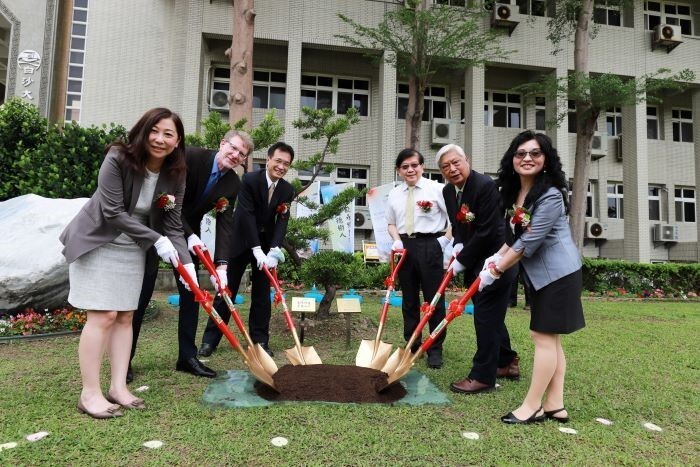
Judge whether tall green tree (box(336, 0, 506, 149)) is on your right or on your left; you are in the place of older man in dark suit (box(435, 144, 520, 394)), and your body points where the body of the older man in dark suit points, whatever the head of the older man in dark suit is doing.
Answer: on your right

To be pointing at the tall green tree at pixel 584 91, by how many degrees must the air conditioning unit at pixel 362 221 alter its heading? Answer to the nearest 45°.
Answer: approximately 90° to its left

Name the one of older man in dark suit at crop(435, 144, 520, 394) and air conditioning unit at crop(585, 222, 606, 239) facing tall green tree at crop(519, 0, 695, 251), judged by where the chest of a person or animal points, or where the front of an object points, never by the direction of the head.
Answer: the air conditioning unit

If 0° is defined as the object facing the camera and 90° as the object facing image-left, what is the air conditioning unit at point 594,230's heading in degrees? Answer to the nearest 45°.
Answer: approximately 0°
